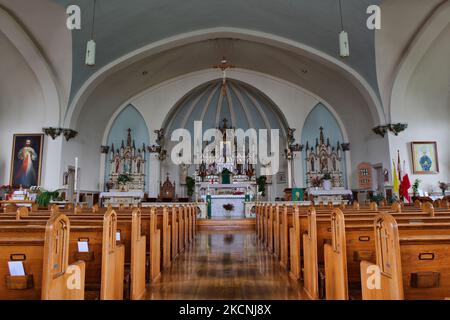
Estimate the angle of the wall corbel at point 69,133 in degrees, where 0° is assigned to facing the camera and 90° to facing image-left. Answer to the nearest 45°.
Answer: approximately 315°

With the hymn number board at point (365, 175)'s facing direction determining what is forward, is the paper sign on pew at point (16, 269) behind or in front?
in front

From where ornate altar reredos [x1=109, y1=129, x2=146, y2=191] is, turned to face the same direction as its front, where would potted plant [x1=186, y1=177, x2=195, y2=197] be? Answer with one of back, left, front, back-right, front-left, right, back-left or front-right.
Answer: left

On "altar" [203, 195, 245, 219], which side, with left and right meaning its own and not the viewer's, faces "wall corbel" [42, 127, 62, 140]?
right

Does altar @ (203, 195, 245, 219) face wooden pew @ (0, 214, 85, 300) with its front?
yes

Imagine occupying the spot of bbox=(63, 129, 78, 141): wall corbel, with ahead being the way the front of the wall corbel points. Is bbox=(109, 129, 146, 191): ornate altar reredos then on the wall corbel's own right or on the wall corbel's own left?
on the wall corbel's own left

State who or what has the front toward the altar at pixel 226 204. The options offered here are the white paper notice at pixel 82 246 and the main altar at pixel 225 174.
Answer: the main altar

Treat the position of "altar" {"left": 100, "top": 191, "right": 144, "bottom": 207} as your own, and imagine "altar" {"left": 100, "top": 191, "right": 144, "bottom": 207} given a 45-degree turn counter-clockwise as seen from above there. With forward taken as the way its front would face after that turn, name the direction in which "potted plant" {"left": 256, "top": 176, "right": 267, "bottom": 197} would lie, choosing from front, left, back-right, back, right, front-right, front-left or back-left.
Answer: front-left

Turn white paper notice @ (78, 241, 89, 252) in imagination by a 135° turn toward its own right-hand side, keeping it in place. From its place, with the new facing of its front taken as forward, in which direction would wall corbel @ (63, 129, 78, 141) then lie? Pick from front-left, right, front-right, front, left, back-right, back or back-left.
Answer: front-right

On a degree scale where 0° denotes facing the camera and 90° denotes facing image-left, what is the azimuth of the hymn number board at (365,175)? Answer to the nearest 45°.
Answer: approximately 0°

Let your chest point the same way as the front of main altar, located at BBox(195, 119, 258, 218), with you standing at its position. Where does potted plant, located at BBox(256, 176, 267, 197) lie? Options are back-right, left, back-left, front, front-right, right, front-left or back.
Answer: left

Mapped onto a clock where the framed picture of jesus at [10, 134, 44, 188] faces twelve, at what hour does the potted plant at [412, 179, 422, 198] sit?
The potted plant is roughly at 10 o'clock from the framed picture of jesus.

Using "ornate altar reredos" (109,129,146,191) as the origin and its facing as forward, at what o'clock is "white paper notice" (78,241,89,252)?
The white paper notice is roughly at 12 o'clock from the ornate altar reredos.

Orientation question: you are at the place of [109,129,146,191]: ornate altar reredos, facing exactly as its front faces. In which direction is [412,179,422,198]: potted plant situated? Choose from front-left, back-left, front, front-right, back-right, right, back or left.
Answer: front-left
